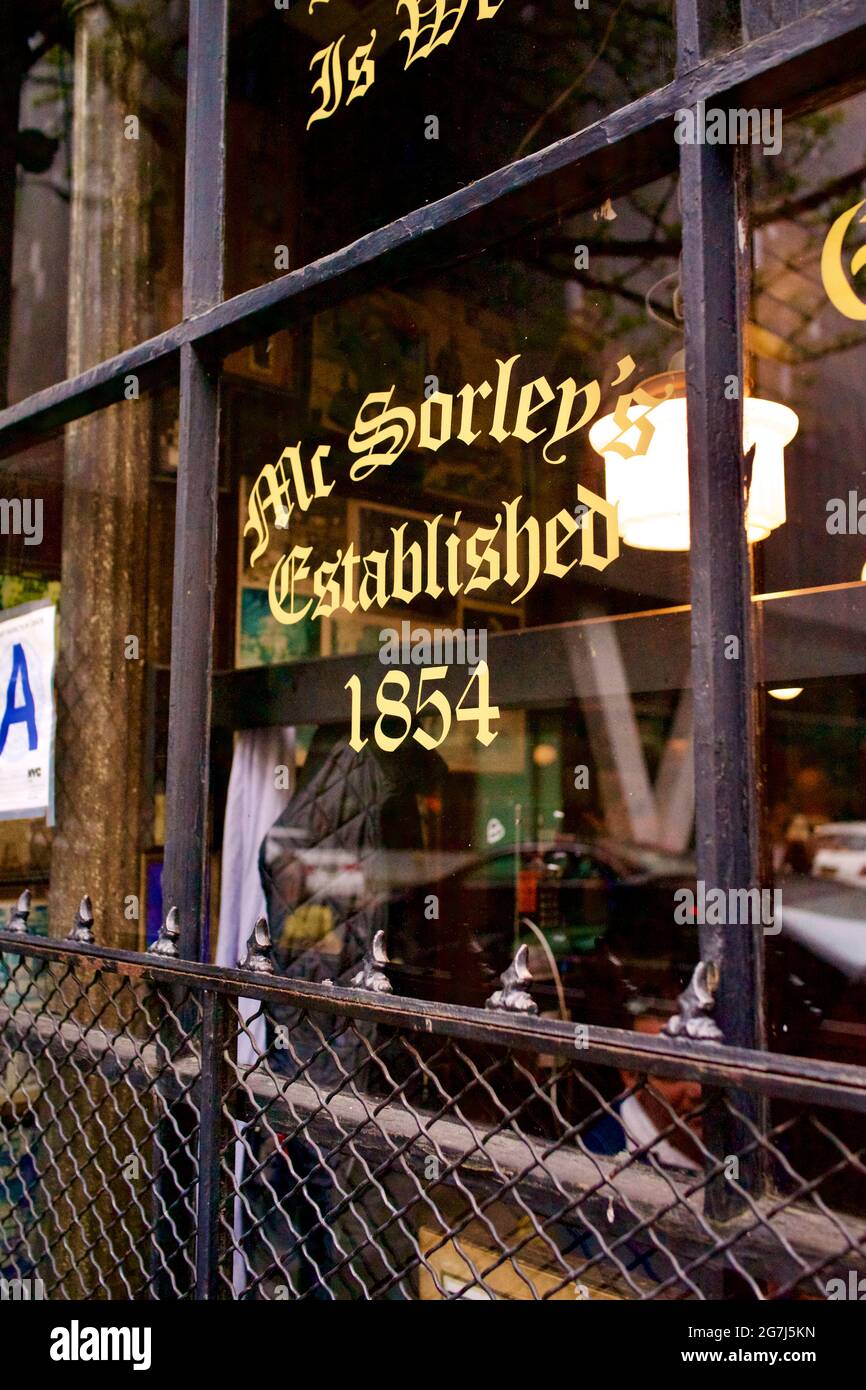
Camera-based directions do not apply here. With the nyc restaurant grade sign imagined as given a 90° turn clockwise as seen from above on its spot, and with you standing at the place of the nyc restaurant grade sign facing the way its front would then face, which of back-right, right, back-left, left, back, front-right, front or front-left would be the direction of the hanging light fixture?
back

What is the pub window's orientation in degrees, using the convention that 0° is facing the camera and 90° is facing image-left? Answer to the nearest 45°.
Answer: approximately 45°

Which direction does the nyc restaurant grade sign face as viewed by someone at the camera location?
facing the viewer and to the left of the viewer
